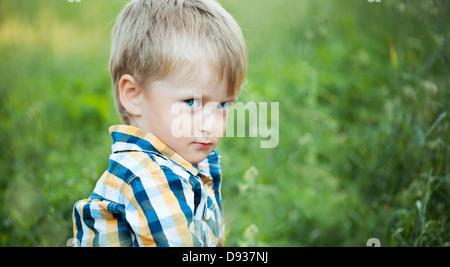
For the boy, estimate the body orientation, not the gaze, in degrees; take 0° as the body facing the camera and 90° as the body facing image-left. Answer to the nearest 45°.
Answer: approximately 315°

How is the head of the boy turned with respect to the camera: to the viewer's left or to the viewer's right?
to the viewer's right
